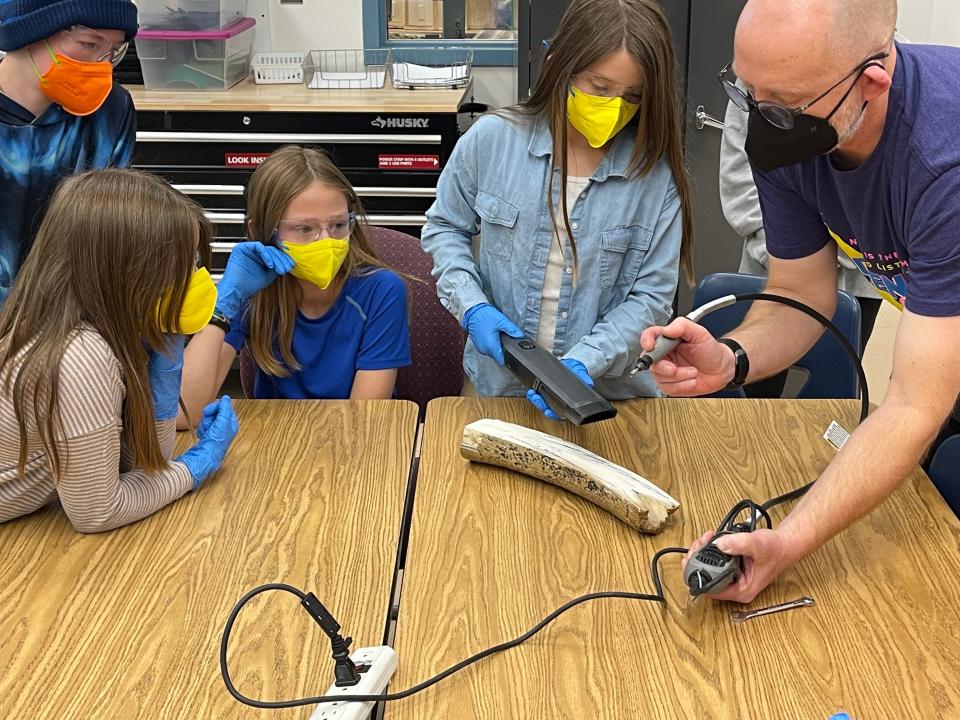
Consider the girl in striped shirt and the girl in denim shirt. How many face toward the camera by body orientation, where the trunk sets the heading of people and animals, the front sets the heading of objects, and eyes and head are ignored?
1

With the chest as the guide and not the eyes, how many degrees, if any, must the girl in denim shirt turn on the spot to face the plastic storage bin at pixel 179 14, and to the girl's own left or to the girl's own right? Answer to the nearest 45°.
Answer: approximately 135° to the girl's own right

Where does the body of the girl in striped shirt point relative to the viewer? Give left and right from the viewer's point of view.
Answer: facing to the right of the viewer

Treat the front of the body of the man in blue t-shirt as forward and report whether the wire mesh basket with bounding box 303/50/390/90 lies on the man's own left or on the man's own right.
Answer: on the man's own right

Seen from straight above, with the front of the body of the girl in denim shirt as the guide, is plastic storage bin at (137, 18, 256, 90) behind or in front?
behind

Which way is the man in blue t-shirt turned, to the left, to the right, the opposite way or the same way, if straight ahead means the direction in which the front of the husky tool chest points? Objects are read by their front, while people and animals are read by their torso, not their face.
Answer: to the right

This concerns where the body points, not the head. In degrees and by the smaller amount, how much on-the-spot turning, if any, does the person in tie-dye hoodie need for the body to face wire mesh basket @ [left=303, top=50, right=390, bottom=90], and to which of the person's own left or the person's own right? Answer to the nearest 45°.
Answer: approximately 90° to the person's own left

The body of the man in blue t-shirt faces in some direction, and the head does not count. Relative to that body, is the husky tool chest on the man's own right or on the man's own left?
on the man's own right

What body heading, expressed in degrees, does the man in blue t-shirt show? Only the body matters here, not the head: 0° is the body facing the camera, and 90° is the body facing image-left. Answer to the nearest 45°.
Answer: approximately 45°

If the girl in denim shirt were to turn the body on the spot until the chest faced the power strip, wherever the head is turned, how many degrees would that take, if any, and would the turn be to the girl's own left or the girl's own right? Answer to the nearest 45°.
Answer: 0° — they already face it

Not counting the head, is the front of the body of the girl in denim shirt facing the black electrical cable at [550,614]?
yes

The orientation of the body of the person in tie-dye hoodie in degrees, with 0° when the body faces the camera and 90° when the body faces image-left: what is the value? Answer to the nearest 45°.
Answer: approximately 315°
